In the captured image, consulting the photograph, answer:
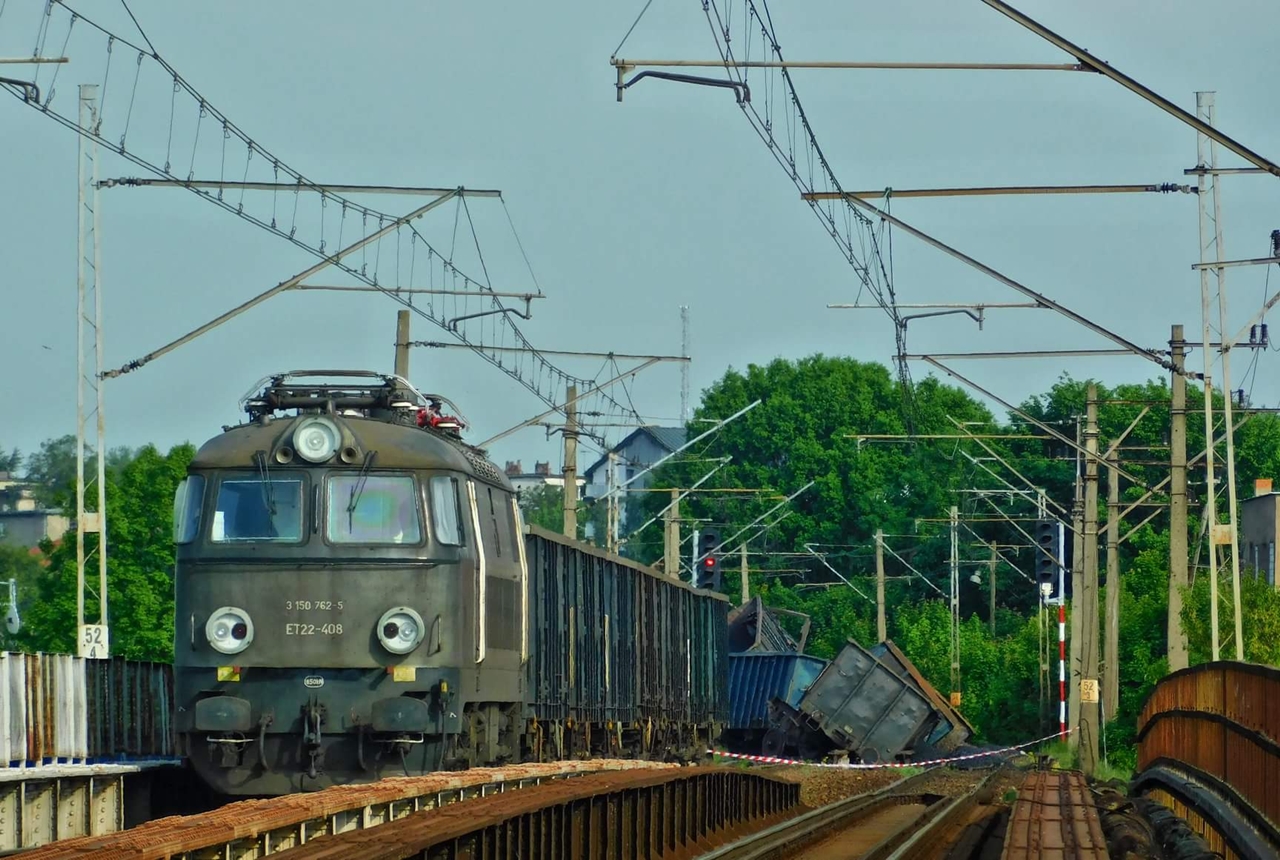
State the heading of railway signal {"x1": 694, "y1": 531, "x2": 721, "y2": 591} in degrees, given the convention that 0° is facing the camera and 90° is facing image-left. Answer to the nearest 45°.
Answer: approximately 0°

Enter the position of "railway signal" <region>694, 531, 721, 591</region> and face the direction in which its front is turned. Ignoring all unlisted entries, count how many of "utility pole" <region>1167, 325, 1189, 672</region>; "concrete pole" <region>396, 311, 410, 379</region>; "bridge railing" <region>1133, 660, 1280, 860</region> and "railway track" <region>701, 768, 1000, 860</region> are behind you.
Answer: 0

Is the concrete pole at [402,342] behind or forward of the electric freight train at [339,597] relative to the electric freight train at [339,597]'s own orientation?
behind

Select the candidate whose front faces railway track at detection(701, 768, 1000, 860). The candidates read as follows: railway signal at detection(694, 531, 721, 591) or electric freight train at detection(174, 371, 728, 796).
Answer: the railway signal

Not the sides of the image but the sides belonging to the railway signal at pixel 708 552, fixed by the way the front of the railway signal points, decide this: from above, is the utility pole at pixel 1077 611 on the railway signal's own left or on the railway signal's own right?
on the railway signal's own left

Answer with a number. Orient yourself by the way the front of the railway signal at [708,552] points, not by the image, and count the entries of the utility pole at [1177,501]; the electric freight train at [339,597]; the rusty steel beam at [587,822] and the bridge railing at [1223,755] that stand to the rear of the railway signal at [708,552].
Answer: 0

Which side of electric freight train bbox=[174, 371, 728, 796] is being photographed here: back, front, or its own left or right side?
front

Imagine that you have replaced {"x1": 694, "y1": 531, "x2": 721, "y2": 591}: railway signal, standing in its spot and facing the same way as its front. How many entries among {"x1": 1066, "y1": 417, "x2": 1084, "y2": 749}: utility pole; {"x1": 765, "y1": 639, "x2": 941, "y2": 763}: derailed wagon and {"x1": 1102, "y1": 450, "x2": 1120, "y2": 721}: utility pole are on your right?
0

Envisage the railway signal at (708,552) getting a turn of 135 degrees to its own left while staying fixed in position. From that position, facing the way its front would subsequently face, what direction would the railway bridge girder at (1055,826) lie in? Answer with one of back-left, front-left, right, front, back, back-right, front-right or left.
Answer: back-right

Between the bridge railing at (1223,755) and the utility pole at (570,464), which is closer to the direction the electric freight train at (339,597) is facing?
the bridge railing

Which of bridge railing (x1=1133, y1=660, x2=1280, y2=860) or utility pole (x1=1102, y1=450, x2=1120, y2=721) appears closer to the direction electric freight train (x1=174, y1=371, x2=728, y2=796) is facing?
the bridge railing

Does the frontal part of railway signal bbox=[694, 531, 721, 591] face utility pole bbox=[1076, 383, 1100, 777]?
no

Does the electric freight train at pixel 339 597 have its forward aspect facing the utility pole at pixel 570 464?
no

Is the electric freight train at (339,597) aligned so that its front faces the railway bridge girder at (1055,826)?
no

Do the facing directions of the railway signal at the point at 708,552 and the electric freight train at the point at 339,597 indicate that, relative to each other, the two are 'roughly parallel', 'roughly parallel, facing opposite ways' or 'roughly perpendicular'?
roughly parallel

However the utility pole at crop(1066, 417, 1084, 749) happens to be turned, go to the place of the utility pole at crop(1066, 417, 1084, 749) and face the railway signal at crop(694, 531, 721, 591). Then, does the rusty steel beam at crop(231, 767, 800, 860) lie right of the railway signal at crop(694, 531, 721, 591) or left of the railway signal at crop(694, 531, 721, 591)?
left
